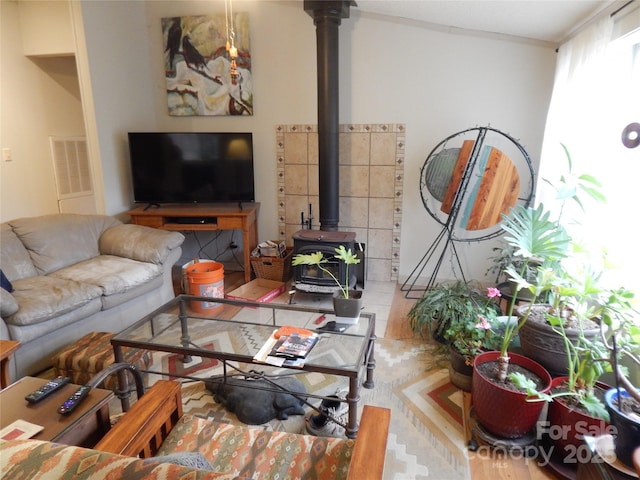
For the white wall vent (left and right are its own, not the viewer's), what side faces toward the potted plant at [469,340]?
front

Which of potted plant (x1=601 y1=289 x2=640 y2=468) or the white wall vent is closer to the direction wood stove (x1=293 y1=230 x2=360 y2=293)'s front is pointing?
the potted plant

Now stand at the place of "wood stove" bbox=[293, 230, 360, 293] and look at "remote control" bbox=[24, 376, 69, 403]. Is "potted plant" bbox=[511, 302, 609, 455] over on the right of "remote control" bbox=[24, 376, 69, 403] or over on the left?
left

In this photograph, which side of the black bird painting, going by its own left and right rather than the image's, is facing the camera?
front

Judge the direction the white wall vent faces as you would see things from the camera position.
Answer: facing the viewer and to the right of the viewer

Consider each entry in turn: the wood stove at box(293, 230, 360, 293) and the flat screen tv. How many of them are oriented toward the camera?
2

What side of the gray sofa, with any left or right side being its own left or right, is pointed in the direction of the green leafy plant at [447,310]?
front

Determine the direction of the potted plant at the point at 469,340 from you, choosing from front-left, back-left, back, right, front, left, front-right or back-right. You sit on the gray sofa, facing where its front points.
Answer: front

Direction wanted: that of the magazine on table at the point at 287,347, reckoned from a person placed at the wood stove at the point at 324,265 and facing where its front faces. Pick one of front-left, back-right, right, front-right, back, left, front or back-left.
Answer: front

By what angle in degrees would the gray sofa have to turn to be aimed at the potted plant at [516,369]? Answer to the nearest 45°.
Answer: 0° — it already faces it

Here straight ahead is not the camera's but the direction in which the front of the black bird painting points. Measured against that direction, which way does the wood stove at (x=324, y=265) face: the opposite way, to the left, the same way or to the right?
the same way

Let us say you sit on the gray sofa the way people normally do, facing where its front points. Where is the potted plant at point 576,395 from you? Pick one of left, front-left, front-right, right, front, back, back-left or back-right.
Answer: front

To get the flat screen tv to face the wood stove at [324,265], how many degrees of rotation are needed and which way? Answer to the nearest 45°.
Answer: approximately 45° to its left

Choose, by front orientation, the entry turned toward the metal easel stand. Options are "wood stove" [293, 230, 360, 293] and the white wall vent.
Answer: the white wall vent

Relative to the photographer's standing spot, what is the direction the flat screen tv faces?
facing the viewer

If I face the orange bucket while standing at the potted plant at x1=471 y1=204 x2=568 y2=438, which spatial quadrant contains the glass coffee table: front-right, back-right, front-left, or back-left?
front-left

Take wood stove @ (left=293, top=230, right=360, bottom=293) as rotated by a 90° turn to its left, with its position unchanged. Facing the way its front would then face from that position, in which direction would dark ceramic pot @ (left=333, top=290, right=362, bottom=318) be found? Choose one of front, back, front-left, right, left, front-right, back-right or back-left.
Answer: right

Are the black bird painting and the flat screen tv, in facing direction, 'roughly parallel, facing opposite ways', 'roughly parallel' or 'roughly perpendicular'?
roughly parallel

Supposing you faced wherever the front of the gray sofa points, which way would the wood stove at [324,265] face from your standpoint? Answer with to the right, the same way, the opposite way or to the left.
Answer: to the right

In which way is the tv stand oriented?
toward the camera

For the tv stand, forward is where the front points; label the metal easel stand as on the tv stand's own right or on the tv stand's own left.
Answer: on the tv stand's own left
